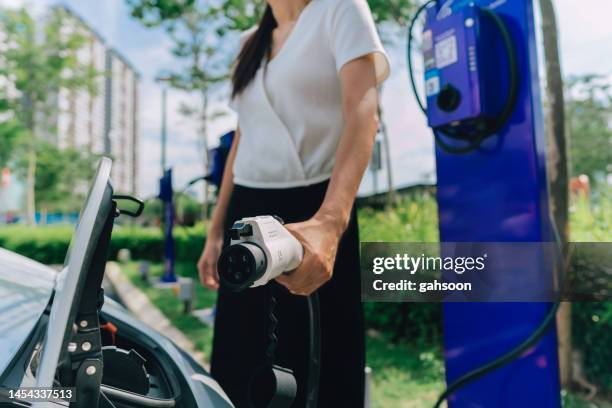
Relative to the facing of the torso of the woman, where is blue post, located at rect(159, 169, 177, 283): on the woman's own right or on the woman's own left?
on the woman's own right

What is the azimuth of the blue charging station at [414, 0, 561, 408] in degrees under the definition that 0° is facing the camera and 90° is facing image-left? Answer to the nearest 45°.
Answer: approximately 45°

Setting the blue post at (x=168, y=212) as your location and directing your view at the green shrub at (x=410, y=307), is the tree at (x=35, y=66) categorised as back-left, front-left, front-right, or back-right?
back-left

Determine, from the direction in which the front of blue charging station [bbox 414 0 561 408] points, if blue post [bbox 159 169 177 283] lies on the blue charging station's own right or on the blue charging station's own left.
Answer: on the blue charging station's own right

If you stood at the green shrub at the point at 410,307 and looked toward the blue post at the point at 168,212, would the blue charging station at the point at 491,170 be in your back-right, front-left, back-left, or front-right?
back-left

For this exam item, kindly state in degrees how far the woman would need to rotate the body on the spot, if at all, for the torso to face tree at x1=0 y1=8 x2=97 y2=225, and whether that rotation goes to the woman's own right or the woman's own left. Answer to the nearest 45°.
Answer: approximately 90° to the woman's own right

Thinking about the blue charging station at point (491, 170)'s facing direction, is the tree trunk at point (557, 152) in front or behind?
behind

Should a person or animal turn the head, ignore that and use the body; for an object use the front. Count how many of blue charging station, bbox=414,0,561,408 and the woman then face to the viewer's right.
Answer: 0

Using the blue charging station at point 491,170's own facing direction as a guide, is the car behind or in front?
in front

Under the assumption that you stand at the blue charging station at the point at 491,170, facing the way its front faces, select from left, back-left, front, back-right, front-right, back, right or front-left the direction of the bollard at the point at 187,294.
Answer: right

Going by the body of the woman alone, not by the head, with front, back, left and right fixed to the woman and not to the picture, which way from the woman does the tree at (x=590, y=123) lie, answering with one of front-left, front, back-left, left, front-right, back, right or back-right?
back
